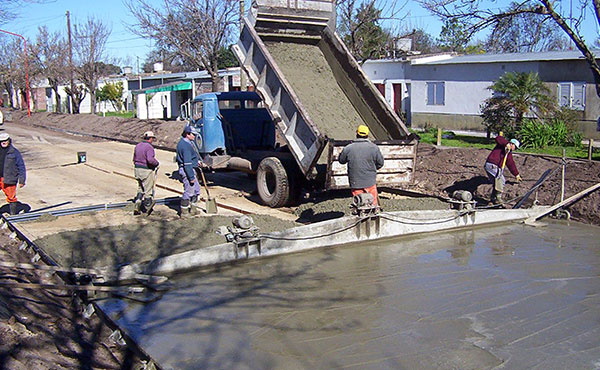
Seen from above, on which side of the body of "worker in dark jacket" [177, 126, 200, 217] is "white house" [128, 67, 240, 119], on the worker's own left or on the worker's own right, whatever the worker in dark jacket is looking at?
on the worker's own left

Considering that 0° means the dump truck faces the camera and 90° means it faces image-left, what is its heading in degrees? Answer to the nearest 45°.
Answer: approximately 135°

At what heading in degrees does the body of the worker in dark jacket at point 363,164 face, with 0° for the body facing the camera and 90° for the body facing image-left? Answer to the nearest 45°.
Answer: approximately 180°

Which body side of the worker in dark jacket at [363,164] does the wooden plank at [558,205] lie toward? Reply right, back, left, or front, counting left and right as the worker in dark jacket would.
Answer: right

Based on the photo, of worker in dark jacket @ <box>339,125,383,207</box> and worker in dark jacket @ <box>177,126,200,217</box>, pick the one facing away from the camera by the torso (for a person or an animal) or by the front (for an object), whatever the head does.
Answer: worker in dark jacket @ <box>339,125,383,207</box>

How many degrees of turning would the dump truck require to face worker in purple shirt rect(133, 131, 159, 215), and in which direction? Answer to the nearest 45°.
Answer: approximately 90° to its left

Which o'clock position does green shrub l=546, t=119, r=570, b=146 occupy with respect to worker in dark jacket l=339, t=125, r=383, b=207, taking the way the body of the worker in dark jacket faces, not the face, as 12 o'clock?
The green shrub is roughly at 1 o'clock from the worker in dark jacket.

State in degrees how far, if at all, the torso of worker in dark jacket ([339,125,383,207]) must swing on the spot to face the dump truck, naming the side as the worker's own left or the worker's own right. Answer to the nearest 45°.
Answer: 0° — they already face it

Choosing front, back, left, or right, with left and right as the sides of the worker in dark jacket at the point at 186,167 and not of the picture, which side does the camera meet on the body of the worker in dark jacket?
right

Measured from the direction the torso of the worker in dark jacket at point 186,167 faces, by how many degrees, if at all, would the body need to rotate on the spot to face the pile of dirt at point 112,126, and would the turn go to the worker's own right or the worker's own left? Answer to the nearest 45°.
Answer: approximately 90° to the worker's own left

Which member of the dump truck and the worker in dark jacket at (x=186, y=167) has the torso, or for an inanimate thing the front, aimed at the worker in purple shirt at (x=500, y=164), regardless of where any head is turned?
the worker in dark jacket

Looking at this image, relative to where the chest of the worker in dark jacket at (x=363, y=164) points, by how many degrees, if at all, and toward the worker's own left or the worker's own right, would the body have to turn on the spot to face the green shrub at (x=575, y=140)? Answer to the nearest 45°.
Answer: approximately 45° to the worker's own right

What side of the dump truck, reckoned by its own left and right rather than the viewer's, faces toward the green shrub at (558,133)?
right

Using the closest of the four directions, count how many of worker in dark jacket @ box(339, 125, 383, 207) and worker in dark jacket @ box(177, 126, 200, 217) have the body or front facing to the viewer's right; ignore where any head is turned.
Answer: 1
